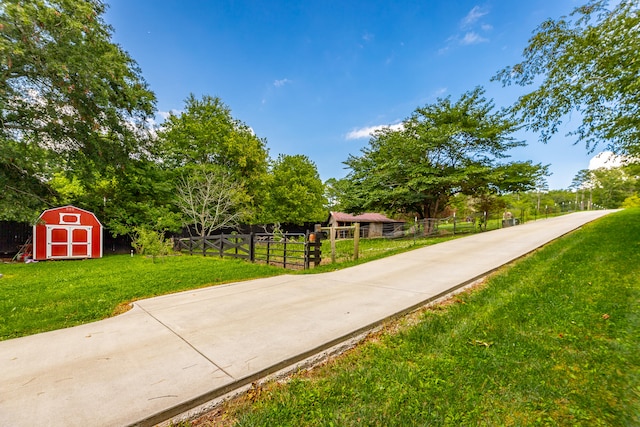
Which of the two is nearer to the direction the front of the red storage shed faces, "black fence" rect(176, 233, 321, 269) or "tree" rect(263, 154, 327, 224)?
the black fence

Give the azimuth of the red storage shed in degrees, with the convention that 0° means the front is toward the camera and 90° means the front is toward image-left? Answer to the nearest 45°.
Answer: approximately 0°

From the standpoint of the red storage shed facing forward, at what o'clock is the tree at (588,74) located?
The tree is roughly at 11 o'clock from the red storage shed.

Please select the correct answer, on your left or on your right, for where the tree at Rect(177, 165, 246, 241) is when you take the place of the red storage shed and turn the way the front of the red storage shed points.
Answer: on your left
